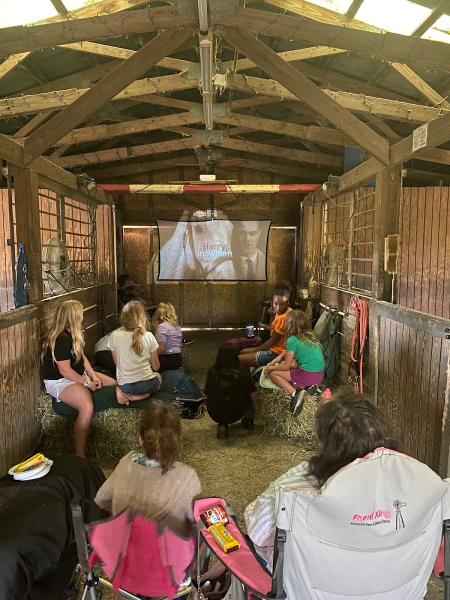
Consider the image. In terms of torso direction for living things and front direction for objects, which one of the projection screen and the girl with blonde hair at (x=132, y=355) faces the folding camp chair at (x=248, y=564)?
the projection screen

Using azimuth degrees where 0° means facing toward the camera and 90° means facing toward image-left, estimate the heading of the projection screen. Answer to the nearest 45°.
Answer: approximately 0°

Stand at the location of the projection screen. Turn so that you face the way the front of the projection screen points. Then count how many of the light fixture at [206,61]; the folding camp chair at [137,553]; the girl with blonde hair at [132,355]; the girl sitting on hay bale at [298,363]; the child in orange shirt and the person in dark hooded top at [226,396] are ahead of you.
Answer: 6

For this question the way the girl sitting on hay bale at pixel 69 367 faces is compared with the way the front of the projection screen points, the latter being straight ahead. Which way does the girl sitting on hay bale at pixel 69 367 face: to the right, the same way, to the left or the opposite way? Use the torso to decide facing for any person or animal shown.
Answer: to the left

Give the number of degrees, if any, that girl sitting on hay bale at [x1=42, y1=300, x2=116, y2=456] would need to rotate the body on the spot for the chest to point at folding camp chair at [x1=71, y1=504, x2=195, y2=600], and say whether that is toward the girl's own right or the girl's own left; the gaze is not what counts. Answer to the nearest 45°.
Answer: approximately 90° to the girl's own right

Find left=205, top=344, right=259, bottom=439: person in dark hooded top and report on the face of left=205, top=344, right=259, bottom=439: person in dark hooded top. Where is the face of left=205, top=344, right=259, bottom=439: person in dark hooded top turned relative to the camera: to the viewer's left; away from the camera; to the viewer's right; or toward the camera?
away from the camera

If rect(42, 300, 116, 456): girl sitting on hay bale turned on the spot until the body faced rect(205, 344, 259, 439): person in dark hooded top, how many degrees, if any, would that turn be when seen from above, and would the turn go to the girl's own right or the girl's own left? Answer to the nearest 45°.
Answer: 0° — they already face them

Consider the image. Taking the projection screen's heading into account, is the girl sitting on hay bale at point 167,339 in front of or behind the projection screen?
in front

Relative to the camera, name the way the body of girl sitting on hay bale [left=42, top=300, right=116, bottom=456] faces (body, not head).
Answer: to the viewer's right

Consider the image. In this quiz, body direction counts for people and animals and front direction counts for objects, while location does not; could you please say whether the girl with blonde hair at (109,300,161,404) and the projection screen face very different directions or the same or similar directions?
very different directions

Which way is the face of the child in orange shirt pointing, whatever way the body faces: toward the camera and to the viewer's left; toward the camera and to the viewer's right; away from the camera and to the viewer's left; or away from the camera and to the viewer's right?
toward the camera and to the viewer's left

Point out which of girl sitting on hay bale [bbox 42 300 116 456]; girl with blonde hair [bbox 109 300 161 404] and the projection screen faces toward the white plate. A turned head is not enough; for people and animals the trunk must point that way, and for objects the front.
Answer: the projection screen
